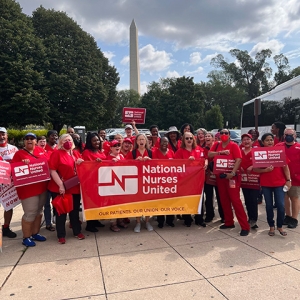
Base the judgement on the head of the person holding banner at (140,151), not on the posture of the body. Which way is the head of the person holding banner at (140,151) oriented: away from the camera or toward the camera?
toward the camera

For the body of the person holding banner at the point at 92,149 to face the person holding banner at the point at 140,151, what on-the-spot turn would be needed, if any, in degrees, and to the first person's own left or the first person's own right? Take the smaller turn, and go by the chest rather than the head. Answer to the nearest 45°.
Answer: approximately 45° to the first person's own left

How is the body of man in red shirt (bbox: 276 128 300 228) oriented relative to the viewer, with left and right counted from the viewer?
facing the viewer

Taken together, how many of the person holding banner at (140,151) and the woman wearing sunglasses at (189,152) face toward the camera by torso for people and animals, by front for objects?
2

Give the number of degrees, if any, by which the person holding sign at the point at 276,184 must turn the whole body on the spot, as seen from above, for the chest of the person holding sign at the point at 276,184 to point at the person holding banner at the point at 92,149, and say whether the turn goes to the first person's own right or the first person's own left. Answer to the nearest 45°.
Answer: approximately 90° to the first person's own right

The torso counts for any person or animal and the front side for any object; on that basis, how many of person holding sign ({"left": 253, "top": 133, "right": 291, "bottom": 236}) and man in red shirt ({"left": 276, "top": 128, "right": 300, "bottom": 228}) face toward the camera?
2

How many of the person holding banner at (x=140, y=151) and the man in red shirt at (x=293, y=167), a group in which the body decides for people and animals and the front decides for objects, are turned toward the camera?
2

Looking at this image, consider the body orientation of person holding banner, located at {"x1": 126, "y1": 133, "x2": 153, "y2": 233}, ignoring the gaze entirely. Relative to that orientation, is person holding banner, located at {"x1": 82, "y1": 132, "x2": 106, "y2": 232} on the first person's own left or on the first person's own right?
on the first person's own right

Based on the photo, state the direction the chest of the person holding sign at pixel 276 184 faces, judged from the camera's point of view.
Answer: toward the camera

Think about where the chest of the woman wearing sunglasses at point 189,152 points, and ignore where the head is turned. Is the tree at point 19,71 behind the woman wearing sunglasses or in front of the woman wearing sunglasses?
behind

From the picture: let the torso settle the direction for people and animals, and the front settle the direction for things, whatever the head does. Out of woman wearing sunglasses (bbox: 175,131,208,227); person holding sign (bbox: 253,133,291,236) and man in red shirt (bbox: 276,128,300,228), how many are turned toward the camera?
3

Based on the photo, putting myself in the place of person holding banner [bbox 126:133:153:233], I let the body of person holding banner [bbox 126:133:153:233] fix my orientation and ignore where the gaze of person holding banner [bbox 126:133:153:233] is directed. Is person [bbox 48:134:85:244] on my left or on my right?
on my right

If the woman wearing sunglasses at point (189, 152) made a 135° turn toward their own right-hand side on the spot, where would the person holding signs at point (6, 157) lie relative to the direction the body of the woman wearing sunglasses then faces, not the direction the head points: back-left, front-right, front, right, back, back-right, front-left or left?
front-left

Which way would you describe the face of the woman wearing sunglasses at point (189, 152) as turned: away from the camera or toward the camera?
toward the camera

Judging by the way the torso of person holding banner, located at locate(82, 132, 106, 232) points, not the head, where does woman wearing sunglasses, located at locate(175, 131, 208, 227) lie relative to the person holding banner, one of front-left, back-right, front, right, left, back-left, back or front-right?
front-left

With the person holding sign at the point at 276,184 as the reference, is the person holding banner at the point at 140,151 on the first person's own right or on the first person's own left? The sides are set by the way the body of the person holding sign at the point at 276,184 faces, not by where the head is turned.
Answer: on the first person's own right
